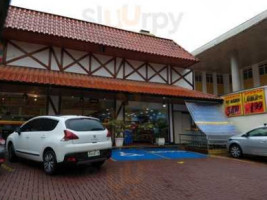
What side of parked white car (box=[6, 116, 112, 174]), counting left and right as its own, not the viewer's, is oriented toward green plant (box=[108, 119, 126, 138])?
right

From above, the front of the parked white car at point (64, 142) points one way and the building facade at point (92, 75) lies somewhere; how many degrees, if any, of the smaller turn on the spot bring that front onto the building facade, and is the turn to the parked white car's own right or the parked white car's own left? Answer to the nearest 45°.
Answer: approximately 45° to the parked white car's own right

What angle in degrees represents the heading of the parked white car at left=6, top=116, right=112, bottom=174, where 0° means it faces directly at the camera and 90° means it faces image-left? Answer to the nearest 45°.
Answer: approximately 135°

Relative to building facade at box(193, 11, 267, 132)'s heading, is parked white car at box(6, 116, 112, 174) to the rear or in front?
in front
